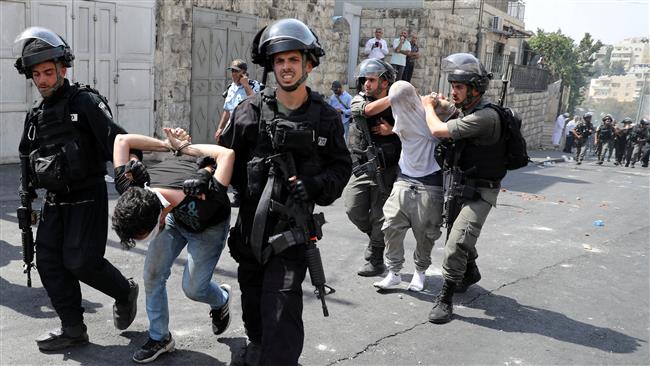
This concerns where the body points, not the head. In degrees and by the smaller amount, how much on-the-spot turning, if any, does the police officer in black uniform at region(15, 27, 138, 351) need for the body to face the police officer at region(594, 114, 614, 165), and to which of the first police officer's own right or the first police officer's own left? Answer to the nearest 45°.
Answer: approximately 180°

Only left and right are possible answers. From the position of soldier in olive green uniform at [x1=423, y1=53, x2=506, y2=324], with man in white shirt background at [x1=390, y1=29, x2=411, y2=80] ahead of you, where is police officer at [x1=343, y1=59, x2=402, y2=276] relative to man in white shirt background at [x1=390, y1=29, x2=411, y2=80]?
left

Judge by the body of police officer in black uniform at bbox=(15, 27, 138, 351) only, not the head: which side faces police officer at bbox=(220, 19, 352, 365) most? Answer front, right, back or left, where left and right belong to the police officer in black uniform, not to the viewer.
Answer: left

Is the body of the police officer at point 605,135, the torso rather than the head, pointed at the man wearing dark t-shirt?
yes

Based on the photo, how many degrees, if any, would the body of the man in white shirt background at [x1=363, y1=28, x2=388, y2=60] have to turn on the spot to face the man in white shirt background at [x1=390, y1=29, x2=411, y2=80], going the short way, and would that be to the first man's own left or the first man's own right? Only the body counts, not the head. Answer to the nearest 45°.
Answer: approximately 135° to the first man's own left

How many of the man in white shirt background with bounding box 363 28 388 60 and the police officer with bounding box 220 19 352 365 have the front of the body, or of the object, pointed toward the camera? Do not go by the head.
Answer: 2

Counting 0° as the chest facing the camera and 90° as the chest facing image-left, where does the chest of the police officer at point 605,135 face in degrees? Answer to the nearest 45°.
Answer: approximately 0°

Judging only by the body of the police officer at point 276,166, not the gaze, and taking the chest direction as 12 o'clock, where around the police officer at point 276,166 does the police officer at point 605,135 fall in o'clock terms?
the police officer at point 605,135 is roughly at 7 o'clock from the police officer at point 276,166.

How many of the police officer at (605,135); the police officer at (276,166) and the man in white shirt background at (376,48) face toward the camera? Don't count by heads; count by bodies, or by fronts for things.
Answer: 3

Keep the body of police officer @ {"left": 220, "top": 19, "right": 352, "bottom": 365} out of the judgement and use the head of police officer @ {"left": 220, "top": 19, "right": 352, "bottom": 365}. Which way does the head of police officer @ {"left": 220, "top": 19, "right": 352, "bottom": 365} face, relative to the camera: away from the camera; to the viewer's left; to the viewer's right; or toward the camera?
toward the camera

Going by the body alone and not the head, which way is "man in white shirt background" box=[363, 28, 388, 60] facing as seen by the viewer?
toward the camera

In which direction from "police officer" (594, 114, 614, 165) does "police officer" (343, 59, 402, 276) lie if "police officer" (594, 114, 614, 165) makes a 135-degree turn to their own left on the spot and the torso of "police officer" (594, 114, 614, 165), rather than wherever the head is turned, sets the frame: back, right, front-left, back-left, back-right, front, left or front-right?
back-right

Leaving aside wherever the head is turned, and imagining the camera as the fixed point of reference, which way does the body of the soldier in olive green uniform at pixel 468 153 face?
to the viewer's left

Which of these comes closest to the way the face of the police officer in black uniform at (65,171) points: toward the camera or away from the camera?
toward the camera

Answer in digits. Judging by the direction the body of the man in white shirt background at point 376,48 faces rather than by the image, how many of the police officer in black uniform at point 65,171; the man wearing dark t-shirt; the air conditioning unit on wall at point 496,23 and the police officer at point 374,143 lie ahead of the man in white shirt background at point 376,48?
3

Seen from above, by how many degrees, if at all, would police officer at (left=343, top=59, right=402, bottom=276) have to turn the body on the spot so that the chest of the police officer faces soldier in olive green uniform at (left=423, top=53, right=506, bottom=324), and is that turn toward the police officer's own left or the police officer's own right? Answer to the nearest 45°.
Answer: approximately 90° to the police officer's own left

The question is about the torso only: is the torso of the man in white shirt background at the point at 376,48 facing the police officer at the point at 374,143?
yes

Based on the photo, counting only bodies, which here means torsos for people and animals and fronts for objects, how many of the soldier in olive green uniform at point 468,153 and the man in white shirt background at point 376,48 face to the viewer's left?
1

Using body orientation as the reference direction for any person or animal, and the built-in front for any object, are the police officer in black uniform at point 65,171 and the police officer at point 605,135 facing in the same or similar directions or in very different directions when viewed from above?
same or similar directions

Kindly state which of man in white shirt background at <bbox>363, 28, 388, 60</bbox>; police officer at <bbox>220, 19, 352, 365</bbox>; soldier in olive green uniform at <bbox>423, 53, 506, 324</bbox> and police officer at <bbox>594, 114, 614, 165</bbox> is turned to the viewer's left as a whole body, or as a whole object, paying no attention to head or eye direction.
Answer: the soldier in olive green uniform

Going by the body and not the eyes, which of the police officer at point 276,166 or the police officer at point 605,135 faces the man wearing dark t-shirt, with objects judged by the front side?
the police officer at point 605,135
